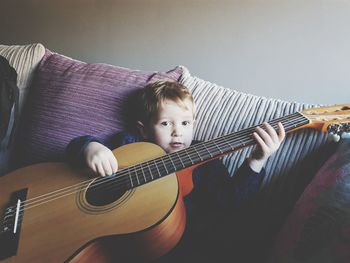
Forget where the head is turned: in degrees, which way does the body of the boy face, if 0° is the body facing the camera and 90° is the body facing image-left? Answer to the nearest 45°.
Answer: approximately 0°

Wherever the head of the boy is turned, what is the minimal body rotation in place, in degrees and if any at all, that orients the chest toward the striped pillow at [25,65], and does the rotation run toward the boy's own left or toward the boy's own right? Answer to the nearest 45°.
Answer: approximately 135° to the boy's own right
